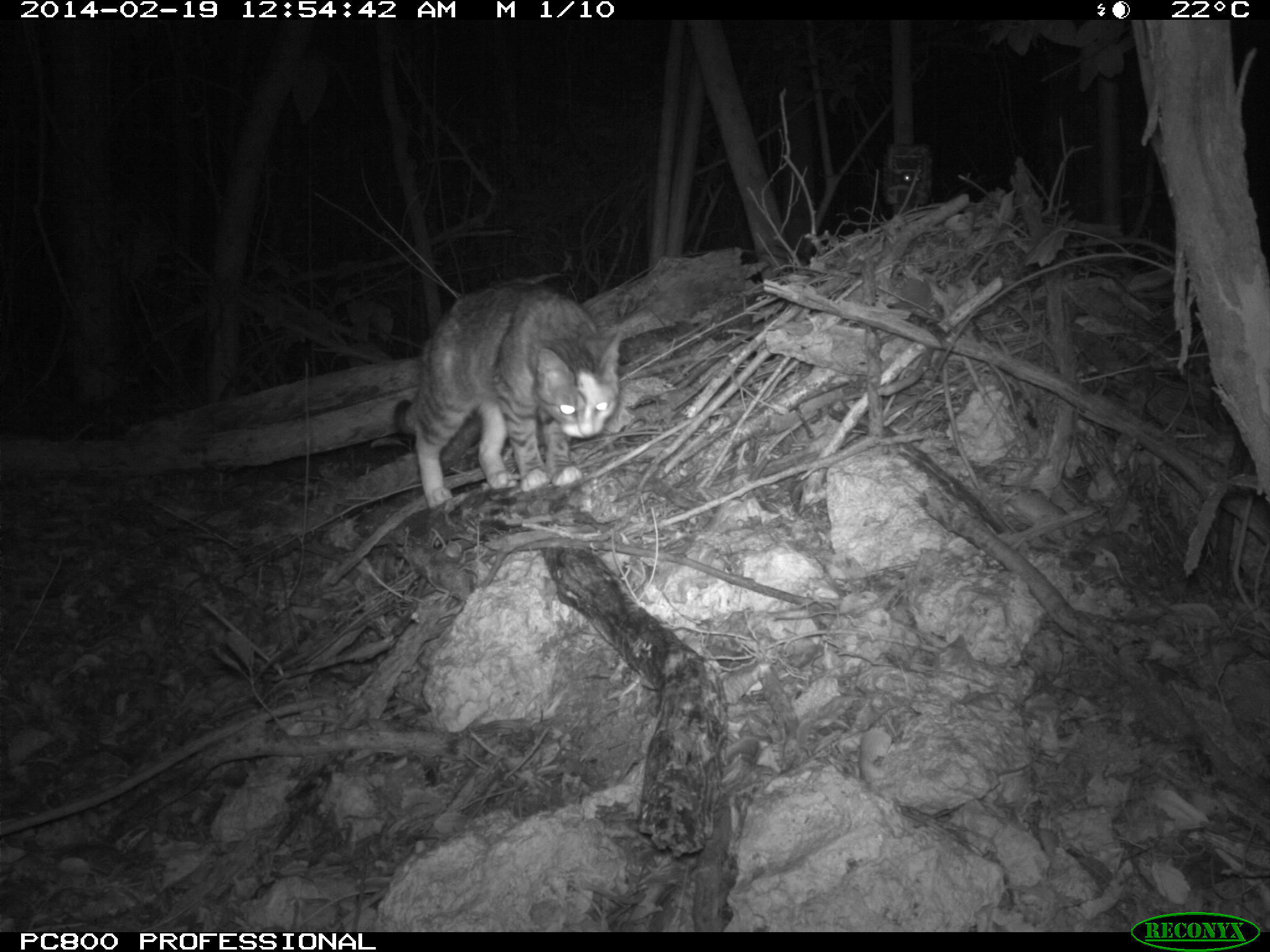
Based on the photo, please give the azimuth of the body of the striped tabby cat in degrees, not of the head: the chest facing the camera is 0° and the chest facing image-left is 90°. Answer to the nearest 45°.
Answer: approximately 315°

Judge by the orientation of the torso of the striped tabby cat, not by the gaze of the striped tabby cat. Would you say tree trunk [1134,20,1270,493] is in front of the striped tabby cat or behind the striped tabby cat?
in front

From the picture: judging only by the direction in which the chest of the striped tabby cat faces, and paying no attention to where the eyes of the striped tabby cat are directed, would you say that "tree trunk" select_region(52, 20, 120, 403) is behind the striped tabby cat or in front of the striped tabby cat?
behind

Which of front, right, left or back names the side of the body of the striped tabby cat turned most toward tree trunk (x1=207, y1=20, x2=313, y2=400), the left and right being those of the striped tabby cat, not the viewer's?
back

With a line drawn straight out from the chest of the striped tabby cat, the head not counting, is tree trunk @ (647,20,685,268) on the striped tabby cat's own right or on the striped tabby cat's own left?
on the striped tabby cat's own left

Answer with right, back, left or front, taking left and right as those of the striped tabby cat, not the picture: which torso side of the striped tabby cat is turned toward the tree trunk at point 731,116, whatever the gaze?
left

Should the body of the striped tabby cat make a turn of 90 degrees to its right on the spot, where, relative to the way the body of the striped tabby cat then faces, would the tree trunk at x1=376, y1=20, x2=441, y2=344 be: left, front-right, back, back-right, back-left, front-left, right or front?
back-right
